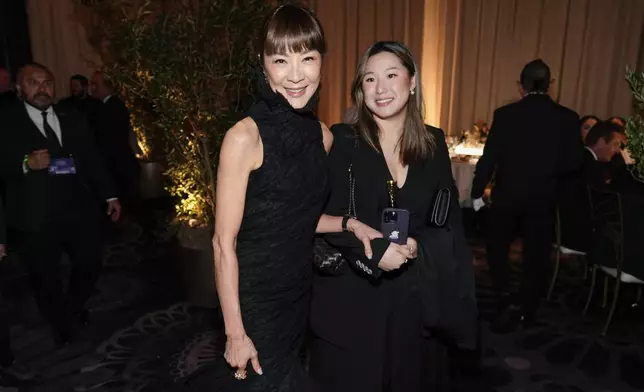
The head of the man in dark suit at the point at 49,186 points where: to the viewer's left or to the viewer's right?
to the viewer's right

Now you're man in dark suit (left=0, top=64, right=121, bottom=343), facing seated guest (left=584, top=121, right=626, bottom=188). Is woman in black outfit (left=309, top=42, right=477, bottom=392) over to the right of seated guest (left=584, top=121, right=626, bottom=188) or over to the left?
right

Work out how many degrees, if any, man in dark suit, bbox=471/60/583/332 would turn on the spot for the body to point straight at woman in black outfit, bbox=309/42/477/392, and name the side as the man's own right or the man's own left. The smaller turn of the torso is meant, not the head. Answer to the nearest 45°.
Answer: approximately 180°

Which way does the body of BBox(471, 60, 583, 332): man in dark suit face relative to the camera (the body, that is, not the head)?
away from the camera

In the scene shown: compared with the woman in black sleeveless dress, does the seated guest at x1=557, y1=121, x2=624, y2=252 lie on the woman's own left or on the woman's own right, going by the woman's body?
on the woman's own left
